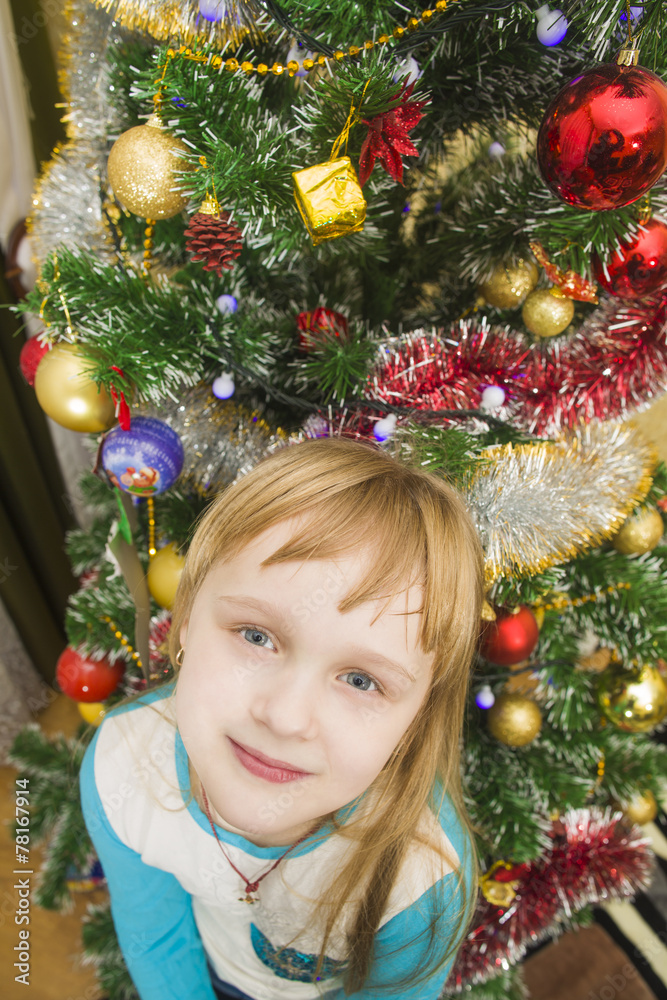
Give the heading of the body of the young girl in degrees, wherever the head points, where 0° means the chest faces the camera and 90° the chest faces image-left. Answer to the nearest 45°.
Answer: approximately 0°
